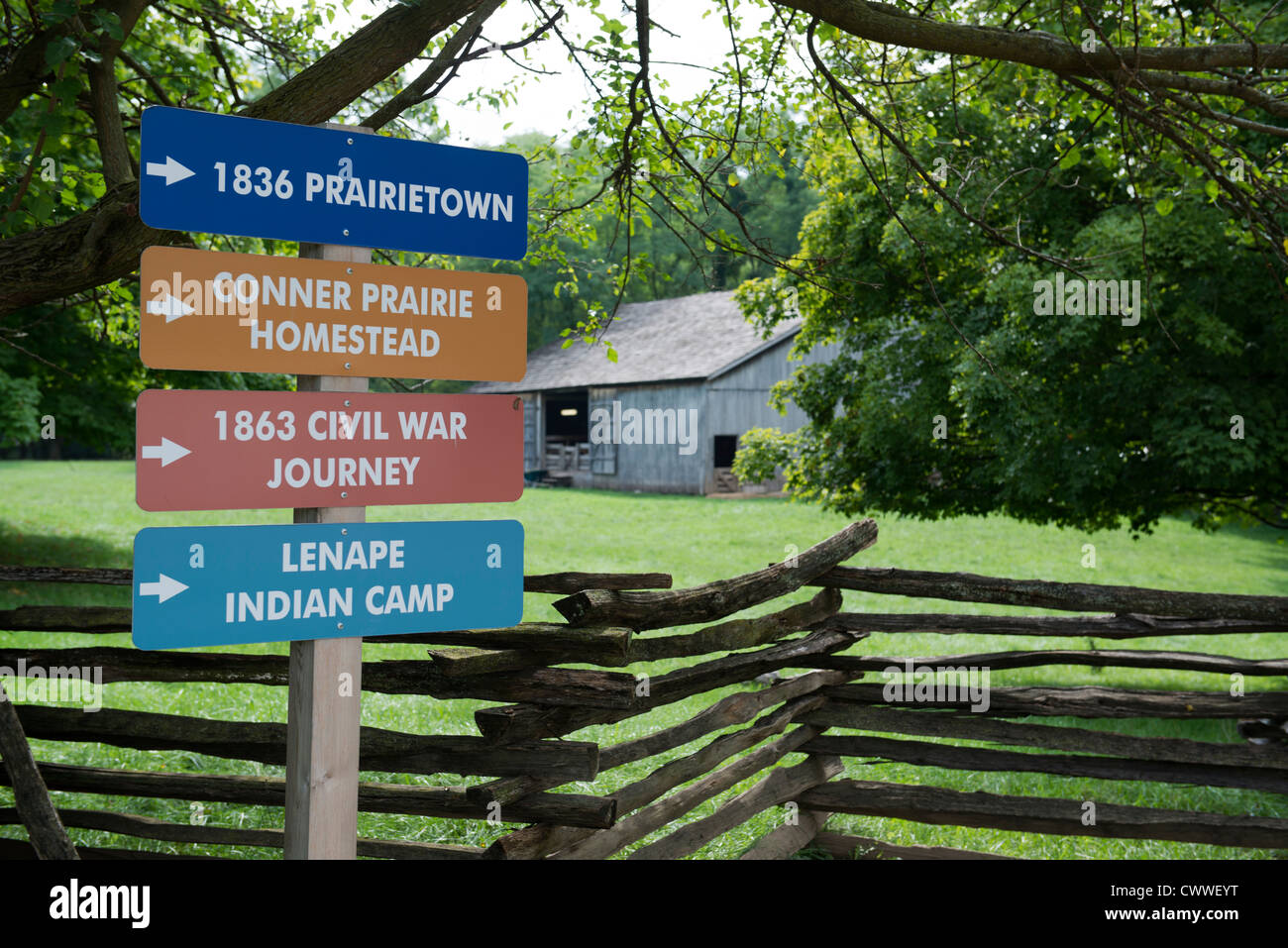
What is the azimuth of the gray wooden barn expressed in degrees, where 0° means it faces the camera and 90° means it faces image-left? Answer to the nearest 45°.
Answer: approximately 45°

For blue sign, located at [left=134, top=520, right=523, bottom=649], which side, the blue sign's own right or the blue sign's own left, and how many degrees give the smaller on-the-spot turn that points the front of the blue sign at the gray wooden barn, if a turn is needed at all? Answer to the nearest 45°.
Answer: approximately 135° to the blue sign's own left

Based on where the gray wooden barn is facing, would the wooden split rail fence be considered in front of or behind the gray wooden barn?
in front

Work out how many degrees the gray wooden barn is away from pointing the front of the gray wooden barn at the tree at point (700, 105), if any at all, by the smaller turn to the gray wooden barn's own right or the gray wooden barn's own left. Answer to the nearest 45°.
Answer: approximately 45° to the gray wooden barn's own left

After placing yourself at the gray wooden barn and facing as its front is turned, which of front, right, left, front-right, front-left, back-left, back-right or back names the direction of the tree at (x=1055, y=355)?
front-left
